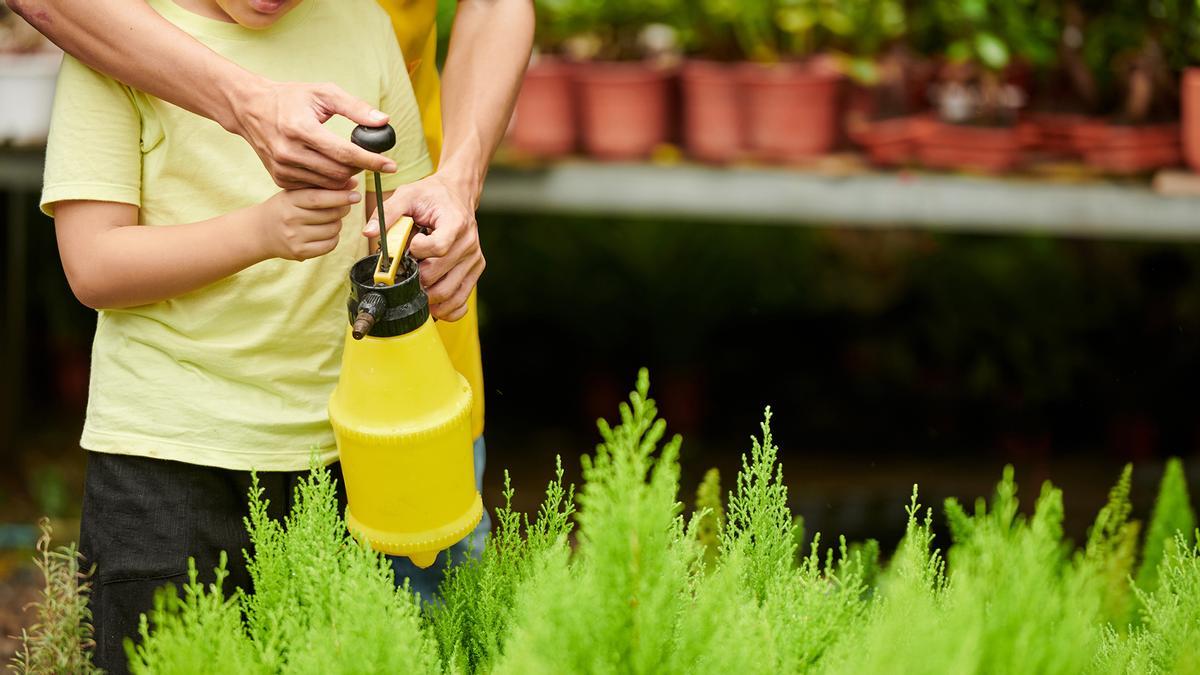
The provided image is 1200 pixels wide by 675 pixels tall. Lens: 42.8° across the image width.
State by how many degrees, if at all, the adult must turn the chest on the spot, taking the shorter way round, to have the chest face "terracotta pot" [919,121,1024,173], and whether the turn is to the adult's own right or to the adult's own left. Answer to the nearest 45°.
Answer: approximately 135° to the adult's own left

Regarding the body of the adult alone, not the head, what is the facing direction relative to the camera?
toward the camera

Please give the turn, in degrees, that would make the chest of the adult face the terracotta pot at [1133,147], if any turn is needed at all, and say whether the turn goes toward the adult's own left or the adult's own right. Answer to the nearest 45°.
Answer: approximately 135° to the adult's own left

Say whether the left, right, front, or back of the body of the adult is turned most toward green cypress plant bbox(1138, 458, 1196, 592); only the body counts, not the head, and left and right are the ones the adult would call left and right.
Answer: left

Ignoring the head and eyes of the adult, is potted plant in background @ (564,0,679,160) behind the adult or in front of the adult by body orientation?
behind

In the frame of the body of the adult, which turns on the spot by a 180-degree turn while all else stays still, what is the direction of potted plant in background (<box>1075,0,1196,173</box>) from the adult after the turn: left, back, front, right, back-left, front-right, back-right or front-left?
front-right

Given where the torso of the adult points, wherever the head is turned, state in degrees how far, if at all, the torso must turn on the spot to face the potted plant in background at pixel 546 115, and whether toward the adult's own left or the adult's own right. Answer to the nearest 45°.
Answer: approximately 180°

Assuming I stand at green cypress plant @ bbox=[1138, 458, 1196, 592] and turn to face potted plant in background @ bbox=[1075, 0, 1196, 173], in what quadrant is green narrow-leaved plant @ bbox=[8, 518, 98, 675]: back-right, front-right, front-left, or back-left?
back-left

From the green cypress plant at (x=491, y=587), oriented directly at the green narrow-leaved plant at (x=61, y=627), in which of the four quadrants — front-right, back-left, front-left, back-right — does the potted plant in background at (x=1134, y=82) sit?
back-right

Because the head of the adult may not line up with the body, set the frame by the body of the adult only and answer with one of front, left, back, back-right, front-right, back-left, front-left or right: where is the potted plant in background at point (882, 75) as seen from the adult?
back-left

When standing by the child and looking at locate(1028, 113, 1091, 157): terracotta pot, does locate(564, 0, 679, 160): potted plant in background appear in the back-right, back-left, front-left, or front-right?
front-left

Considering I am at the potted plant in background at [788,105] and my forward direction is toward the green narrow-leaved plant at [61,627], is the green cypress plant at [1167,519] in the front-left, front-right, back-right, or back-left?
front-left

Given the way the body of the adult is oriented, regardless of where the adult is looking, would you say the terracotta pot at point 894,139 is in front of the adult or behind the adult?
behind
